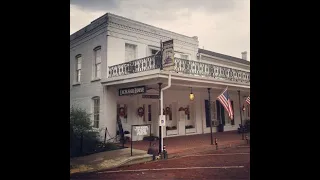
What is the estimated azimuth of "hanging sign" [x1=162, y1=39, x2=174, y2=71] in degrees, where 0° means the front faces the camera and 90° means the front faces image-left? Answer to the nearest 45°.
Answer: approximately 45°

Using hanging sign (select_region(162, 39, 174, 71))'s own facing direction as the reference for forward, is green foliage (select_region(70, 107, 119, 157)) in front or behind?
in front
